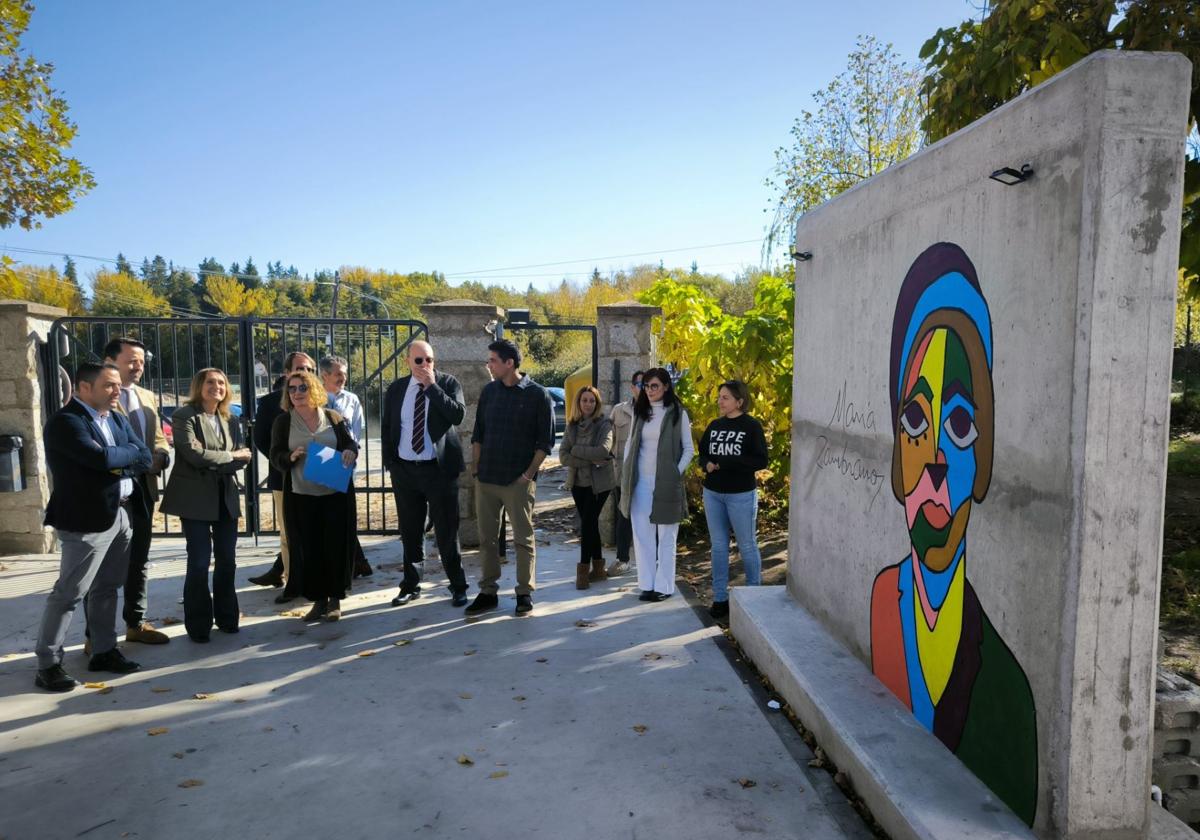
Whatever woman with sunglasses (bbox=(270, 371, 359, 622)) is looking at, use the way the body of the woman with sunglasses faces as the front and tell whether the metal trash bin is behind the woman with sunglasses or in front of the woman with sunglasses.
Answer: behind

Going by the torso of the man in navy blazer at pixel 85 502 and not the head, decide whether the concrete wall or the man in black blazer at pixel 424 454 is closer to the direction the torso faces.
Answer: the concrete wall

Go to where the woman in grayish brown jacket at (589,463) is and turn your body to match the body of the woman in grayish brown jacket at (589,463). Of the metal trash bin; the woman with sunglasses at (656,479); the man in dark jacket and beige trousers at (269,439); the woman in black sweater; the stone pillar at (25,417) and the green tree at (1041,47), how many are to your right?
3

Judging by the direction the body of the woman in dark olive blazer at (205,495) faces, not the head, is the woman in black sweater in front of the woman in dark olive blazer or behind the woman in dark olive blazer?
in front

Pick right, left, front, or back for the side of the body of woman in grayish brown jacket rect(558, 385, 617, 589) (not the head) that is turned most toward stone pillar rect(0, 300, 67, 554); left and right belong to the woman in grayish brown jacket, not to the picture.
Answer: right

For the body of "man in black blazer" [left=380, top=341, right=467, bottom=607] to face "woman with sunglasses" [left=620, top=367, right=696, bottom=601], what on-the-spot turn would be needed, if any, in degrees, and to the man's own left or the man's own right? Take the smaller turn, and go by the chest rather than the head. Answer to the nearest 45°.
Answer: approximately 90° to the man's own left

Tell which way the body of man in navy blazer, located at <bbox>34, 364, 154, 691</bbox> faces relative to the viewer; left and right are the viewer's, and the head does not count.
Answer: facing the viewer and to the right of the viewer

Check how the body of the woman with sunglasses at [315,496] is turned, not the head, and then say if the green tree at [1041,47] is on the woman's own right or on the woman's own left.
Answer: on the woman's own left

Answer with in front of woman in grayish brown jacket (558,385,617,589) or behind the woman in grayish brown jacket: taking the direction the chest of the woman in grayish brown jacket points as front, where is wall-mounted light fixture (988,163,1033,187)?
in front

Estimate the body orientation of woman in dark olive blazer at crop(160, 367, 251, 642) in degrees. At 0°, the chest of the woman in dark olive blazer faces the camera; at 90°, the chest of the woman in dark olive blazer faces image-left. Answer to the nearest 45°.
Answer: approximately 315°

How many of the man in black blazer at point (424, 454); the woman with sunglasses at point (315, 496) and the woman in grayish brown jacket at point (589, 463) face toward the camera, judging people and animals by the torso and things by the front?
3

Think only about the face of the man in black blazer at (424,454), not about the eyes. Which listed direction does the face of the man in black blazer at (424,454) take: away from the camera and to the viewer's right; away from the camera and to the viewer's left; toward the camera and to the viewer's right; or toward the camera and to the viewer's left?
toward the camera and to the viewer's right

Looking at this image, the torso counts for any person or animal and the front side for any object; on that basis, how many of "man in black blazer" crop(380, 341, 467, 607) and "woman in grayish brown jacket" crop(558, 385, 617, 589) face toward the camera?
2

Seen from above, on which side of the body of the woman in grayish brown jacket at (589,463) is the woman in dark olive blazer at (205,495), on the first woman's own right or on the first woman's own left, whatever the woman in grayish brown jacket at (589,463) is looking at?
on the first woman's own right

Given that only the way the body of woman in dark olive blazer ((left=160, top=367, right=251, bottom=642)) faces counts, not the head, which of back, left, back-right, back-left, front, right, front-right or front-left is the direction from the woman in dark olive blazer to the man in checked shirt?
front-left

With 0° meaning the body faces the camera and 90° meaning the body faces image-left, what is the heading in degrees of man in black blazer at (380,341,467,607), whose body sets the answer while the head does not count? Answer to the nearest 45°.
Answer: approximately 0°

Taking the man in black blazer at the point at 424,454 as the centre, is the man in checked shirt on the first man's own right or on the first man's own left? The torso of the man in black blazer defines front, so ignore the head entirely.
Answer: on the first man's own left
